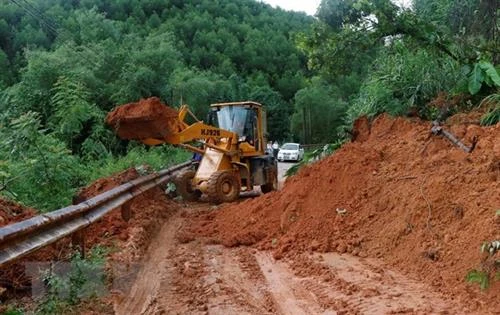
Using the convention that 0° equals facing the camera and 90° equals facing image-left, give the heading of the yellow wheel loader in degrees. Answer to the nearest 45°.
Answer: approximately 45°

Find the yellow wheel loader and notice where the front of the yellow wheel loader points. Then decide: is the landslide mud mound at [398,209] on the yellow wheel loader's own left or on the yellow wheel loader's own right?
on the yellow wheel loader's own left

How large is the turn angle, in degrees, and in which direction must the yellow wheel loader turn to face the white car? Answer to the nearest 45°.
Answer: approximately 135° to its right
